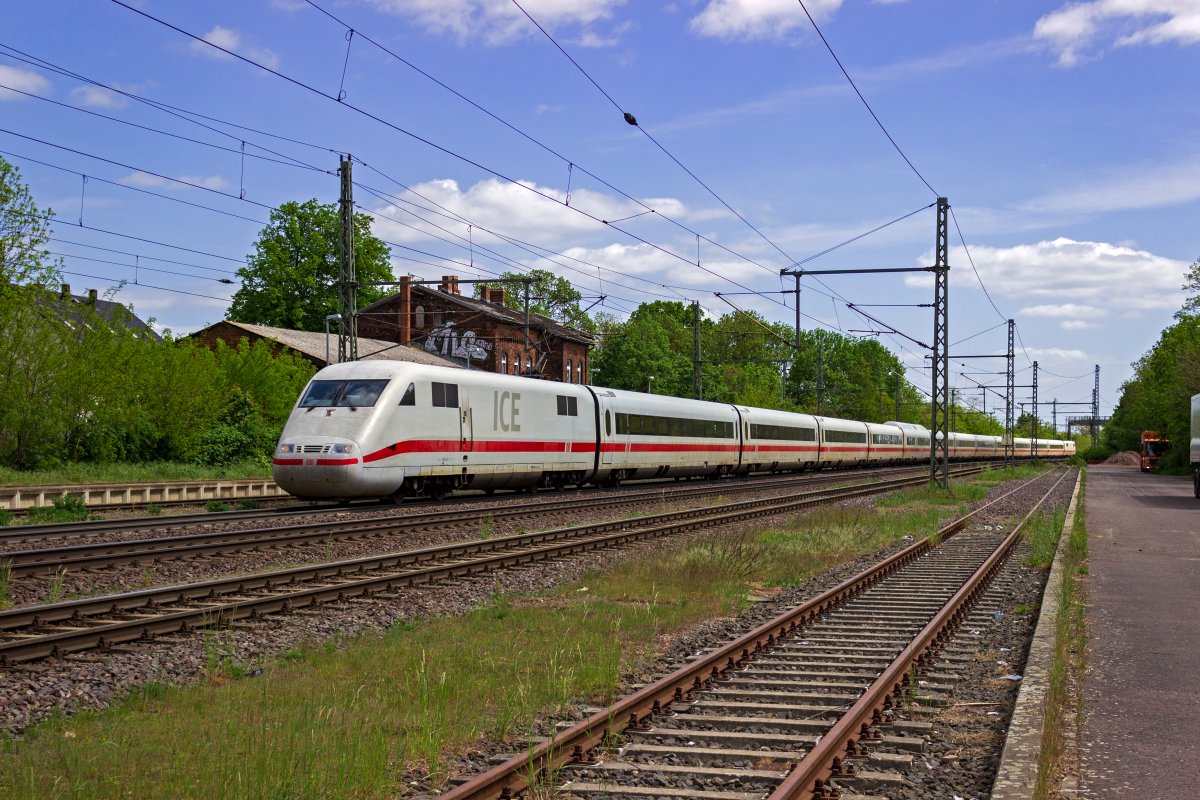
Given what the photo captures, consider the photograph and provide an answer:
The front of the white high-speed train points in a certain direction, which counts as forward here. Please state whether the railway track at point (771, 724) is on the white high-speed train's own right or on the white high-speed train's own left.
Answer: on the white high-speed train's own left

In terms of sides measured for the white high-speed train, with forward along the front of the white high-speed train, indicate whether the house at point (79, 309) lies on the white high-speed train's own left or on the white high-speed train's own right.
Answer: on the white high-speed train's own right

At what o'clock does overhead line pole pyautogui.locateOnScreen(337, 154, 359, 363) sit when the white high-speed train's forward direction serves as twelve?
The overhead line pole is roughly at 12 o'clock from the white high-speed train.

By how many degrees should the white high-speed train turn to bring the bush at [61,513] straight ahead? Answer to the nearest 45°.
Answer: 0° — it already faces it

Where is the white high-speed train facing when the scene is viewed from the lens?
facing the viewer and to the left of the viewer

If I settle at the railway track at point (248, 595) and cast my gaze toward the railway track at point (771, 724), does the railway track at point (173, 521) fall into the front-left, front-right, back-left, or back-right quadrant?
back-left
